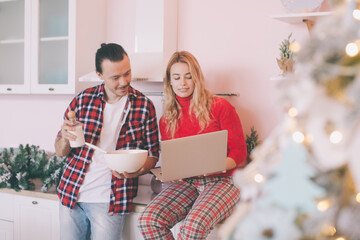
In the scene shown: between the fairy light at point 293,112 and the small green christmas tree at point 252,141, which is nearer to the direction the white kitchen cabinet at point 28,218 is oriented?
the fairy light

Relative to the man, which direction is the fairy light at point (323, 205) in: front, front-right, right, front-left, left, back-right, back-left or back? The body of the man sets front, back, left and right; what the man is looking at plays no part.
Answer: front

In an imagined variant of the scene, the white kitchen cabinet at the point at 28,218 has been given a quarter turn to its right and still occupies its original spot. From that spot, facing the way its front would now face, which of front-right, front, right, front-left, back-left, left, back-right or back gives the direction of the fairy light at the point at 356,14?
back-left

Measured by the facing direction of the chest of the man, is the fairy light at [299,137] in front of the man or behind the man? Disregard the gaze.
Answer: in front

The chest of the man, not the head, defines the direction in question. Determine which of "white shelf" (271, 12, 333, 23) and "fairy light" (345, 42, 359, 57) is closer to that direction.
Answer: the fairy light

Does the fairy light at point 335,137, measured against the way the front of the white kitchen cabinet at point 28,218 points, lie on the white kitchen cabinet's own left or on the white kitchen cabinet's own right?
on the white kitchen cabinet's own left

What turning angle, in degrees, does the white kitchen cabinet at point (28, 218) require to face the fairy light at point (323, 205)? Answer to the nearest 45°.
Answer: approximately 45° to its left

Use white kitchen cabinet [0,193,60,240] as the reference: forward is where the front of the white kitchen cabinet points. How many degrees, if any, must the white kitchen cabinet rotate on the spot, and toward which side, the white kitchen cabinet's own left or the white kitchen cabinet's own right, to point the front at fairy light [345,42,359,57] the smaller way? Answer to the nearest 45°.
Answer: approximately 45° to the white kitchen cabinet's own left

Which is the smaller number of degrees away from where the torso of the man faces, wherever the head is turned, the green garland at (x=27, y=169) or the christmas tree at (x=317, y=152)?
the christmas tree

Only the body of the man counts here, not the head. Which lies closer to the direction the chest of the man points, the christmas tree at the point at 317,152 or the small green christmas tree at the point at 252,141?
the christmas tree at the point at 317,152

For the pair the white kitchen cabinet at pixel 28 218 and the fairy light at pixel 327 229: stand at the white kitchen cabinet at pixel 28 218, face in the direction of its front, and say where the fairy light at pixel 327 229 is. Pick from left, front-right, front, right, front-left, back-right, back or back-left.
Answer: front-left

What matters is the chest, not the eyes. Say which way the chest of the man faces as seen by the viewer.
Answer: toward the camera

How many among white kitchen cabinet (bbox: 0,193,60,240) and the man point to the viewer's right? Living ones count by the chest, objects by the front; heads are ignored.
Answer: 0

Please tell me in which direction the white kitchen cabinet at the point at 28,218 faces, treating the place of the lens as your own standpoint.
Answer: facing the viewer and to the left of the viewer

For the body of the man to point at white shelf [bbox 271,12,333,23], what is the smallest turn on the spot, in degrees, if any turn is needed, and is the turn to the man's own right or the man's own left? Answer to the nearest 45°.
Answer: approximately 90° to the man's own left
